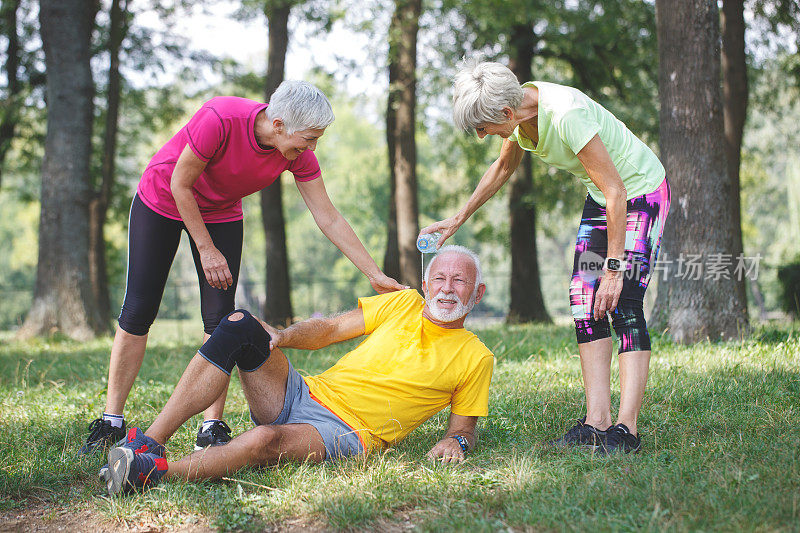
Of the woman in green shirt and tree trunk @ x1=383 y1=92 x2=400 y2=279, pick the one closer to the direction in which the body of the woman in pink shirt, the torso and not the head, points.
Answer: the woman in green shirt

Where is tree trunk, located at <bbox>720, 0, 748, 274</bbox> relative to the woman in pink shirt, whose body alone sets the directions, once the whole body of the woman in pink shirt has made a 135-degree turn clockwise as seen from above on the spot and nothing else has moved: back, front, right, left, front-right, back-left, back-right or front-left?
back-right

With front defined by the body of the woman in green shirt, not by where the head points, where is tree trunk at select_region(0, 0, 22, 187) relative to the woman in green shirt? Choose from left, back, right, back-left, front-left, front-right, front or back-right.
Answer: front-right

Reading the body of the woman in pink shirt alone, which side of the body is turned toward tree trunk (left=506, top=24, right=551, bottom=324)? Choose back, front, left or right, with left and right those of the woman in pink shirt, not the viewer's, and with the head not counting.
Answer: left

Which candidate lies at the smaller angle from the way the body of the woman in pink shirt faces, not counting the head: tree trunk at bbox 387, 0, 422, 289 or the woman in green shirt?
the woman in green shirt

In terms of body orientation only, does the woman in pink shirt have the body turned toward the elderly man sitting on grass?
yes

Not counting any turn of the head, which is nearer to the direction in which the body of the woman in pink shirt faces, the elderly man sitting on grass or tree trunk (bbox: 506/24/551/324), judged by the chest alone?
the elderly man sitting on grass

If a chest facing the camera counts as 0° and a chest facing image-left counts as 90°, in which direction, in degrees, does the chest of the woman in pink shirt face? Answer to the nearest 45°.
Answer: approximately 315°

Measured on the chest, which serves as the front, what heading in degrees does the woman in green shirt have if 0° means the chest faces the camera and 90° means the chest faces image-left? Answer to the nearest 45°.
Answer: approximately 90°

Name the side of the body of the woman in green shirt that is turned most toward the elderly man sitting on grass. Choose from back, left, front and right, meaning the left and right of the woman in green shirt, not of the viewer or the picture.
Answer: front

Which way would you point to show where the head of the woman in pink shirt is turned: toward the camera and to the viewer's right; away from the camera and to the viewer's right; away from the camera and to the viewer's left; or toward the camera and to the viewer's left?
toward the camera and to the viewer's right

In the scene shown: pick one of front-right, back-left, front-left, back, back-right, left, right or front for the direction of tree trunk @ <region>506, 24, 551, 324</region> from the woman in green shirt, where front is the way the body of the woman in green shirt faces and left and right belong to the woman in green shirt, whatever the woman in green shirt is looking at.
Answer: right

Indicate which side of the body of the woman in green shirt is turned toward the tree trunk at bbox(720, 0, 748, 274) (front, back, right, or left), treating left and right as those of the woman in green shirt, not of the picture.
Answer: right

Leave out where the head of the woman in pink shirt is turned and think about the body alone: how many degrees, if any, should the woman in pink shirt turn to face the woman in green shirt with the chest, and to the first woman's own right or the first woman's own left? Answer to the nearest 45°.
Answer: approximately 45° to the first woman's own left

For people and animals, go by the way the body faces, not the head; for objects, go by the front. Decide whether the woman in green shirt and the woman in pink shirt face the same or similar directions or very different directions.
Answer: very different directions
